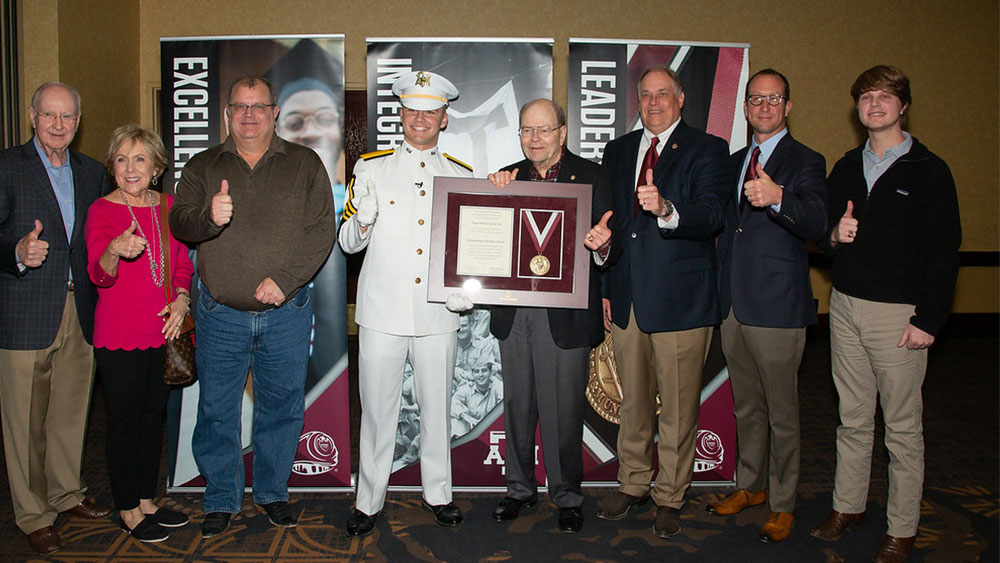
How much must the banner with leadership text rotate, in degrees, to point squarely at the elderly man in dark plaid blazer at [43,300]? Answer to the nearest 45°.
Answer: approximately 45° to its right

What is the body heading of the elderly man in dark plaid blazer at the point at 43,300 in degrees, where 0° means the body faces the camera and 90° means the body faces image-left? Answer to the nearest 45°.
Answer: approximately 315°

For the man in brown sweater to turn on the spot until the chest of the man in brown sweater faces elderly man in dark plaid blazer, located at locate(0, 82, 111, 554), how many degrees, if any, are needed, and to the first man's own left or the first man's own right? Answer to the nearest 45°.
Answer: approximately 90° to the first man's own right

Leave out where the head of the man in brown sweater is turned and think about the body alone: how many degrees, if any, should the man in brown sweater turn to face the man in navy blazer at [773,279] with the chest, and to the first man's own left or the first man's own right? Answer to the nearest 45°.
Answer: approximately 90° to the first man's own left

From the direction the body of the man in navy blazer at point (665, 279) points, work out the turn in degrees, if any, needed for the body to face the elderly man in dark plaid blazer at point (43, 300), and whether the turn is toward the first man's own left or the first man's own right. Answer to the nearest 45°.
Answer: approximately 45° to the first man's own right

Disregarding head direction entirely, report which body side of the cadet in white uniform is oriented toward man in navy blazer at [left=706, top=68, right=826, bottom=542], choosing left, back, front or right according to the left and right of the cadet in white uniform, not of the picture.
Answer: left

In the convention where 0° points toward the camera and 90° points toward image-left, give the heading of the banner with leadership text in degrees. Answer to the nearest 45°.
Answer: approximately 0°

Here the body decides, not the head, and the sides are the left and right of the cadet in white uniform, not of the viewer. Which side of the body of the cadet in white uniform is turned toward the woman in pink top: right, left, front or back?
right
